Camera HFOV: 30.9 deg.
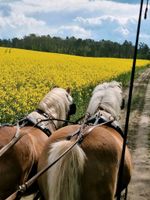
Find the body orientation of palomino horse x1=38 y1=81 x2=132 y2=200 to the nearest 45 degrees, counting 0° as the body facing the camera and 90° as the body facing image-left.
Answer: approximately 225°

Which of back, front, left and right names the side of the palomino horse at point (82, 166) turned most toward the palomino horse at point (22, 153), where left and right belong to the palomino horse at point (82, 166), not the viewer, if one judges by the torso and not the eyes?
left
